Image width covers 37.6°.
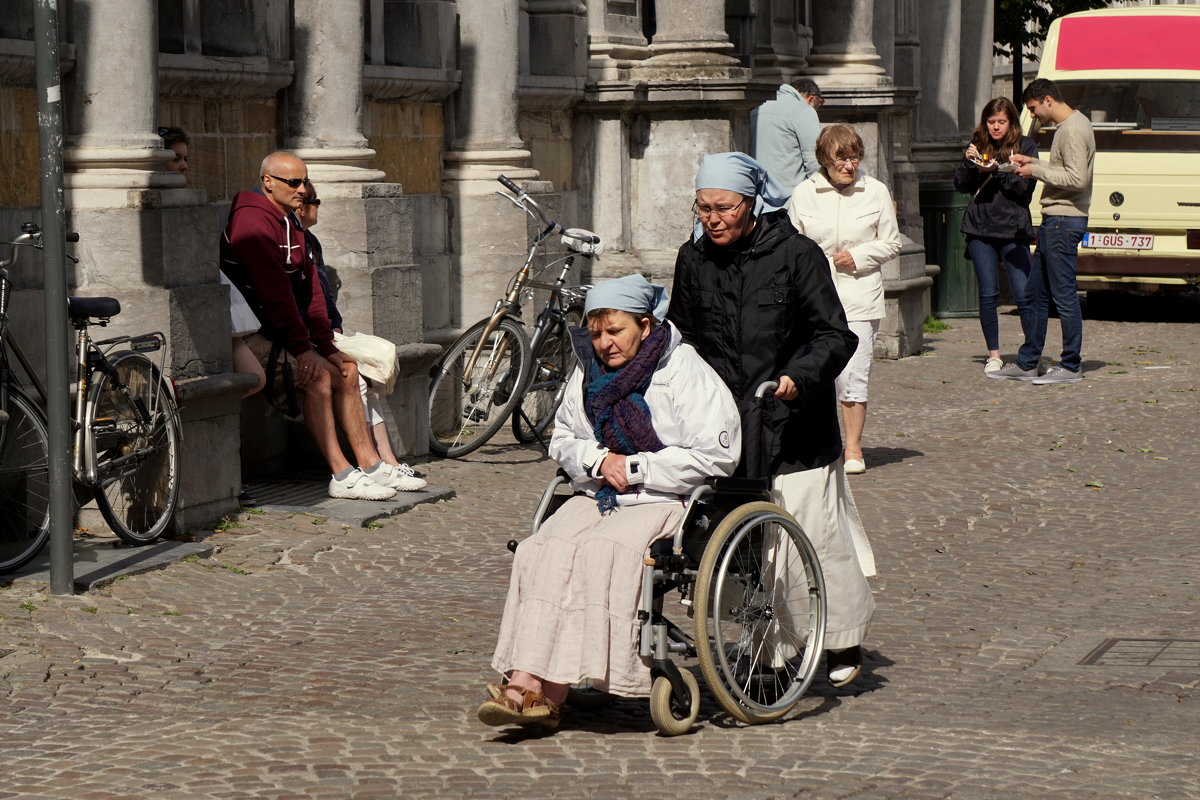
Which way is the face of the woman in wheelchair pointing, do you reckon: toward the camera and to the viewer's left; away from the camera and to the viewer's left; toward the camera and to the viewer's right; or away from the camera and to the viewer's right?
toward the camera and to the viewer's left

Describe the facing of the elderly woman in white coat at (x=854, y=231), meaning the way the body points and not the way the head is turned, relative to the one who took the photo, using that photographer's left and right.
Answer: facing the viewer

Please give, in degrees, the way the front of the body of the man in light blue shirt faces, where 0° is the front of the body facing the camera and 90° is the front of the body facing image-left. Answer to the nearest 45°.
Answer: approximately 225°

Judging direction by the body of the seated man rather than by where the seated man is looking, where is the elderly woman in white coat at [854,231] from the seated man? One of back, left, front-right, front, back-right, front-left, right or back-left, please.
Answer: front-left

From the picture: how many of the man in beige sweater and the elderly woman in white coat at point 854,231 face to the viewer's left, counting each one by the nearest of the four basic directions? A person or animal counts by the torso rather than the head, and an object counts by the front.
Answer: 1

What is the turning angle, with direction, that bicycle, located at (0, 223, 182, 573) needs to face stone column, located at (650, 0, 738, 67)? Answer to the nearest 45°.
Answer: approximately 180°

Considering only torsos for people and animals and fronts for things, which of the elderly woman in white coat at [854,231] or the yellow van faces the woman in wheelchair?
the elderly woman in white coat

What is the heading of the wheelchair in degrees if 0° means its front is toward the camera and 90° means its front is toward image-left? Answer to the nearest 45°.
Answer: approximately 45°

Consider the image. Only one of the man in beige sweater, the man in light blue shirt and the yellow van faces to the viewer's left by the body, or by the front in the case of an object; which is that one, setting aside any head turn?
the man in beige sweater

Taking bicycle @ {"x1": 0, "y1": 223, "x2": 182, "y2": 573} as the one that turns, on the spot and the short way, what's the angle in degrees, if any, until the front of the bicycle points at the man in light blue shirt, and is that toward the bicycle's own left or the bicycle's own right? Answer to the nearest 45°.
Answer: approximately 180°

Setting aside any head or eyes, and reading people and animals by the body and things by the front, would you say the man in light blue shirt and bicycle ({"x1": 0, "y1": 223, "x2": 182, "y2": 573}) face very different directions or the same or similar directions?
very different directions

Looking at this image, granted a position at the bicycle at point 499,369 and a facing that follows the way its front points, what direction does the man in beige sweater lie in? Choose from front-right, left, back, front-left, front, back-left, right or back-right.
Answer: back
